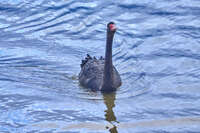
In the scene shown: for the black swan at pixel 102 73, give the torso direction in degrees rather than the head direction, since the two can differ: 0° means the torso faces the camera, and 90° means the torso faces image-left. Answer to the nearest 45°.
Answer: approximately 315°
